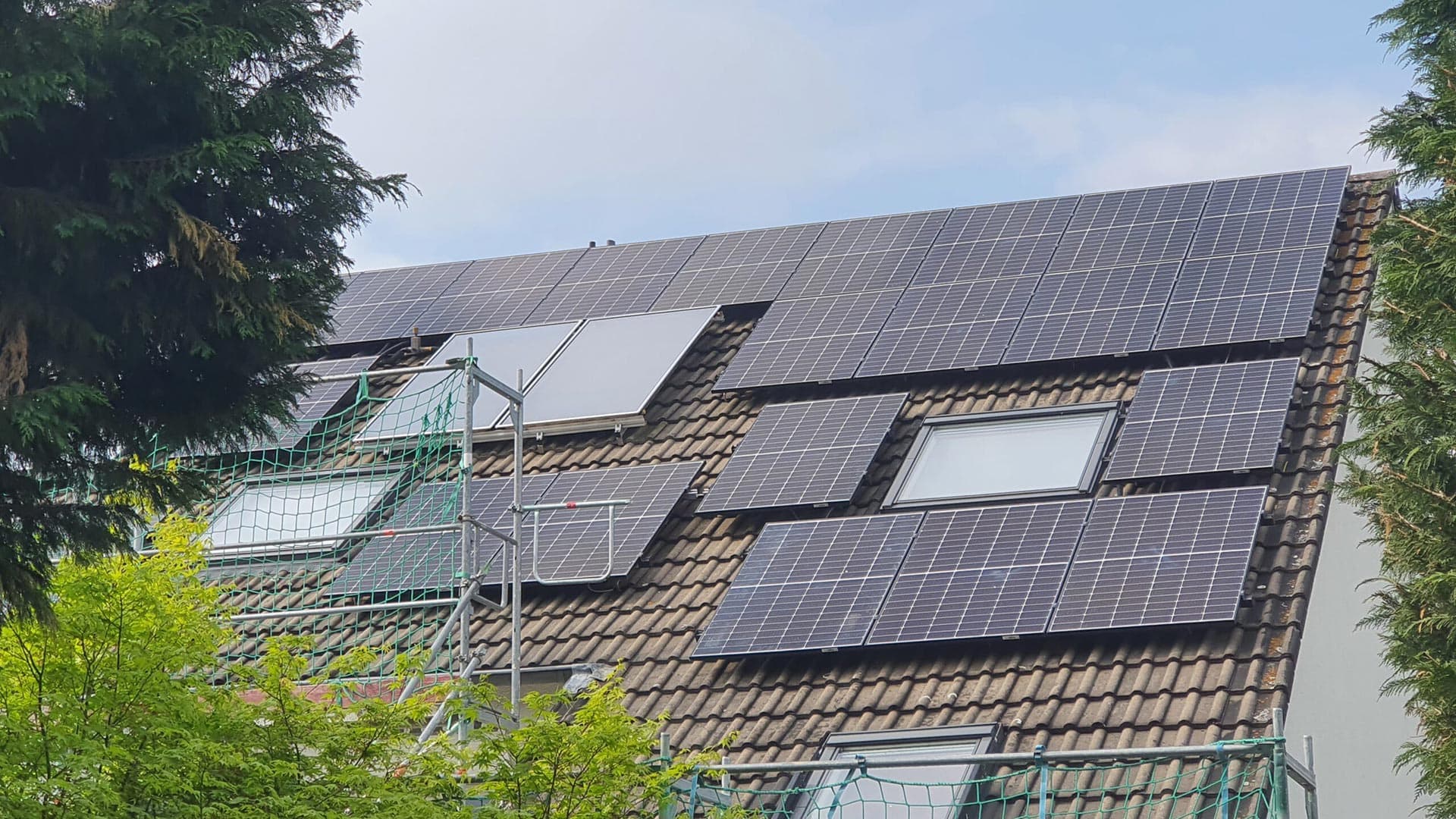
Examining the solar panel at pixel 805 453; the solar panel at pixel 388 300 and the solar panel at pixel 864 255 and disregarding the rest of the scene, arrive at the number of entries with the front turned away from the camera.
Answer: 0

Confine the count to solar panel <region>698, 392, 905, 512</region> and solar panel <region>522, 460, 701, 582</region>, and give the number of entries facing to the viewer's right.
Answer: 0

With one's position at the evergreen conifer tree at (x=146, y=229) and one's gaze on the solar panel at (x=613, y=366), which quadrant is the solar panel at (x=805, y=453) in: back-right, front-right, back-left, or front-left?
front-right

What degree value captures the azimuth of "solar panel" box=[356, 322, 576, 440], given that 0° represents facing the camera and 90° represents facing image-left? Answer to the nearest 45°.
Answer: approximately 45°

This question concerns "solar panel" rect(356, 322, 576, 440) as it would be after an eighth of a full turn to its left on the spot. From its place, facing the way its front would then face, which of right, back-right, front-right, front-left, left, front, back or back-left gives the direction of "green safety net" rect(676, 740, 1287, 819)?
front-left

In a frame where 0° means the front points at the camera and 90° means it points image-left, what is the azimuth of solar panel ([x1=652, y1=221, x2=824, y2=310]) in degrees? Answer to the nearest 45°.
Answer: approximately 45°

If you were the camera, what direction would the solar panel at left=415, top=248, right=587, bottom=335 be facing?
facing the viewer and to the left of the viewer

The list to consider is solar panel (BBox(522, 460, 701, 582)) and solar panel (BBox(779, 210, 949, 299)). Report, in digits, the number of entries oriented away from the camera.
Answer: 0
